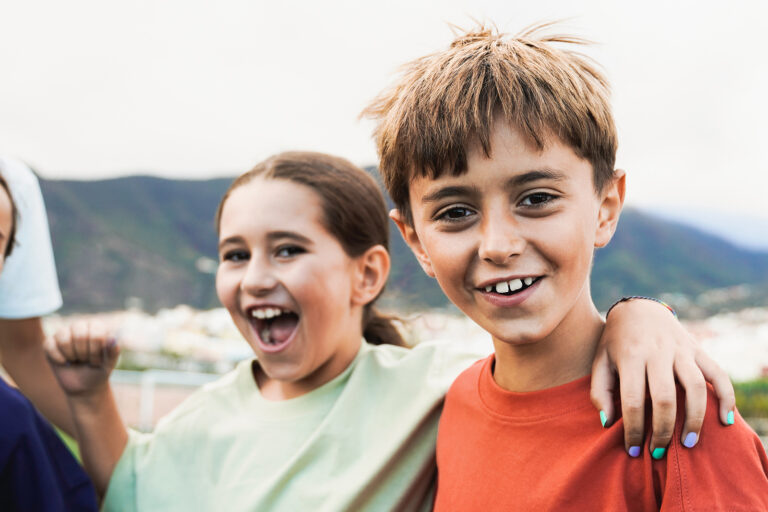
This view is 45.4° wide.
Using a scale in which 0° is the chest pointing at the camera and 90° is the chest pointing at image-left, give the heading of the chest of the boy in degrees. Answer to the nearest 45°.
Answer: approximately 0°

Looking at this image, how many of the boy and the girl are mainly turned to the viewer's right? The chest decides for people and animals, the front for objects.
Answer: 0

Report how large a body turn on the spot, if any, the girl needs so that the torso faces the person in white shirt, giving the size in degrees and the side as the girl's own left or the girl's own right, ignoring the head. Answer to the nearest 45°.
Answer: approximately 90° to the girl's own right

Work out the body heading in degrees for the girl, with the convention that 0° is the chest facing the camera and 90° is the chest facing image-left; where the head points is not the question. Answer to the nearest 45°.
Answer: approximately 45°

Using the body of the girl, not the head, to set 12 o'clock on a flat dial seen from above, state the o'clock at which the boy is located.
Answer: The boy is roughly at 9 o'clock from the girl.

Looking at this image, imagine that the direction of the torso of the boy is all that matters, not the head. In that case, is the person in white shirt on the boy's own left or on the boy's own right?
on the boy's own right
